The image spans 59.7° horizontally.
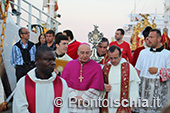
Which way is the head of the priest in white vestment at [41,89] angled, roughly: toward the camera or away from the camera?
toward the camera

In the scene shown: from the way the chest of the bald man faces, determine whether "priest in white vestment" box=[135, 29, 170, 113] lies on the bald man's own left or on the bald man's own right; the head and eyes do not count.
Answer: on the bald man's own left

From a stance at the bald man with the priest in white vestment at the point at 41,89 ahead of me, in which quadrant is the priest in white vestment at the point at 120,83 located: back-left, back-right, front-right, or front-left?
back-left

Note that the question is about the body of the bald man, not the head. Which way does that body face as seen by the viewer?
toward the camera

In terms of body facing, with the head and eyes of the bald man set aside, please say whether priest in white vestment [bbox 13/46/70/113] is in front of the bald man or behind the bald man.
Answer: in front
